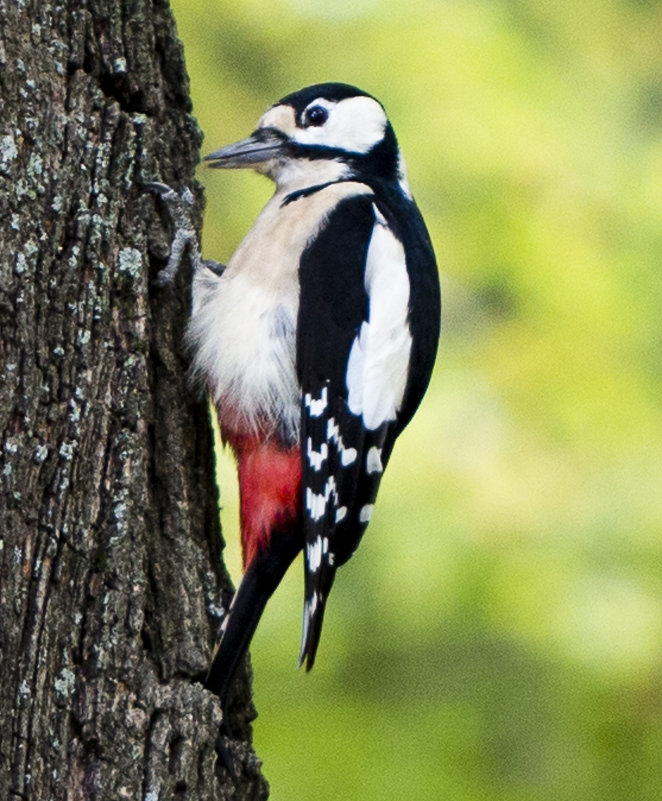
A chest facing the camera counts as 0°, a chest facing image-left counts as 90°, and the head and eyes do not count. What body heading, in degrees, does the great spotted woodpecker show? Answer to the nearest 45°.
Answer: approximately 90°
